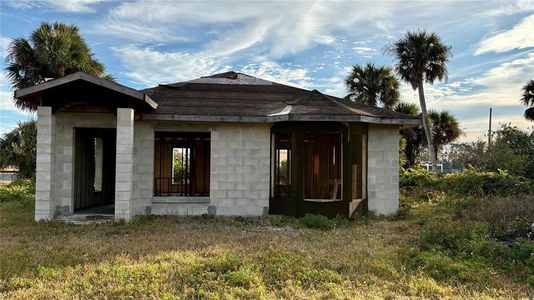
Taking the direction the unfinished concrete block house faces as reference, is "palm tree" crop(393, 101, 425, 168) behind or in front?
behind

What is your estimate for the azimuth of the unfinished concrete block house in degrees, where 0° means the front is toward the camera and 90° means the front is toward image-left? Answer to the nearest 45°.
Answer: approximately 0°

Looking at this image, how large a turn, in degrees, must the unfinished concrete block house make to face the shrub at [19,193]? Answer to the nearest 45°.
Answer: approximately 135° to its right

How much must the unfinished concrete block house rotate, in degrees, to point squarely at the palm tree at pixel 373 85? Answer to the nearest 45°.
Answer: approximately 135° to its left

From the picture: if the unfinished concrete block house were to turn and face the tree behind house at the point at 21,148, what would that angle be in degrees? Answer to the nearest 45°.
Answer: approximately 135° to its right

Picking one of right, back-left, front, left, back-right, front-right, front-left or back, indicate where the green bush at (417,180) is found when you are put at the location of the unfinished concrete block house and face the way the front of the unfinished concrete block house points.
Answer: back-left

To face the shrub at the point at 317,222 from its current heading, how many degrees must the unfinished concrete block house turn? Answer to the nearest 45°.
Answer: approximately 45° to its left

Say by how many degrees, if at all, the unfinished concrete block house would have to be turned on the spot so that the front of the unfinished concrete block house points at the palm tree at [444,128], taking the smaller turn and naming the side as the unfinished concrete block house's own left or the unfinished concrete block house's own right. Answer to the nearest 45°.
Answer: approximately 135° to the unfinished concrete block house's own left

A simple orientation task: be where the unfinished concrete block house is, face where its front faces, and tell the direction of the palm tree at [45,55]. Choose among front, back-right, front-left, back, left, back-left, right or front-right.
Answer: back-right

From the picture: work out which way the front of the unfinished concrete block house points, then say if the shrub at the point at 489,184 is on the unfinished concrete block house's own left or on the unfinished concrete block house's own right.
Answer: on the unfinished concrete block house's own left
